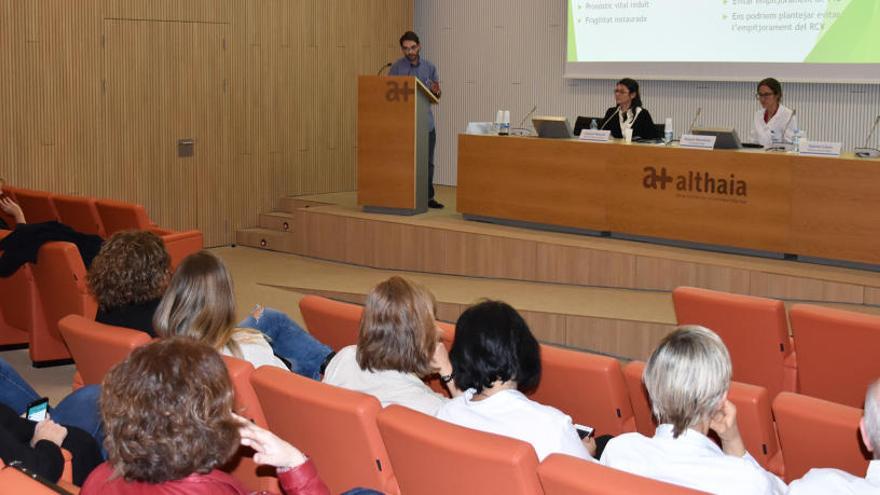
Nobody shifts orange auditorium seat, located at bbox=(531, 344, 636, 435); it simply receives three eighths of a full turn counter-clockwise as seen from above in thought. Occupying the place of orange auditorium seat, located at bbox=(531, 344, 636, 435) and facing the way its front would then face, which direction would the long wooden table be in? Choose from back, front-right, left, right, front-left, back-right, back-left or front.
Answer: right

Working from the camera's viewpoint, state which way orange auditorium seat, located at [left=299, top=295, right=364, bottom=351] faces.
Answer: facing away from the viewer and to the right of the viewer

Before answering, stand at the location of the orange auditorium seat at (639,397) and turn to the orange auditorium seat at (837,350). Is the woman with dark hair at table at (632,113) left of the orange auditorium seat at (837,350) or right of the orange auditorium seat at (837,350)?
left

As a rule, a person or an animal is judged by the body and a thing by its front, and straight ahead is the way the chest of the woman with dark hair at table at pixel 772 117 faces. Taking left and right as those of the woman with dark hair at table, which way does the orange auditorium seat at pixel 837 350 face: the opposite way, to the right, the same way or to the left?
the opposite way

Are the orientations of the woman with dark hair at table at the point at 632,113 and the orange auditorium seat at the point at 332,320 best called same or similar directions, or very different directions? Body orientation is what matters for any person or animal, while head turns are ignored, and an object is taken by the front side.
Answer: very different directions

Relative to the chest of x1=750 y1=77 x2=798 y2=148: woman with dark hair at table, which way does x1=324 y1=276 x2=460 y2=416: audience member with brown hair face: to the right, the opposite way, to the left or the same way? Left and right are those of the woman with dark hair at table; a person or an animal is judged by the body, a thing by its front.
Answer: the opposite way

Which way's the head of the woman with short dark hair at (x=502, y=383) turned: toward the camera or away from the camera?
away from the camera

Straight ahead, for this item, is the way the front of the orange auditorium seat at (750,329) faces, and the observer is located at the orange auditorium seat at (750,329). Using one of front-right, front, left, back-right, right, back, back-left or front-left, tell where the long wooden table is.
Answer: front-left

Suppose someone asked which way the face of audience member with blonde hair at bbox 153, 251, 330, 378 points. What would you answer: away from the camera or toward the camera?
away from the camera

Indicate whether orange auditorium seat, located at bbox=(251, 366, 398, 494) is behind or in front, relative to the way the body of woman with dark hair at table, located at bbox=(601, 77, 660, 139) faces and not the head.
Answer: in front

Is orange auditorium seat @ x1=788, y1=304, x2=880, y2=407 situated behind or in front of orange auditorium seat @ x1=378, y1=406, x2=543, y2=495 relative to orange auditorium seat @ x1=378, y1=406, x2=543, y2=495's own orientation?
in front

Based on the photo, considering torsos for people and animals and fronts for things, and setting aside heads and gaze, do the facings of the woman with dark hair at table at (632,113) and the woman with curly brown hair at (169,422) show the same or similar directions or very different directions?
very different directions

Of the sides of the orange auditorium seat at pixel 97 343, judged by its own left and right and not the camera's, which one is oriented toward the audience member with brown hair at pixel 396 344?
right
